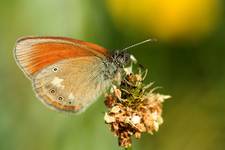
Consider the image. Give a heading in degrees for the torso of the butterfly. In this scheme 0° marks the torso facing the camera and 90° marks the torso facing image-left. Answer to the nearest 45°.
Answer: approximately 270°
